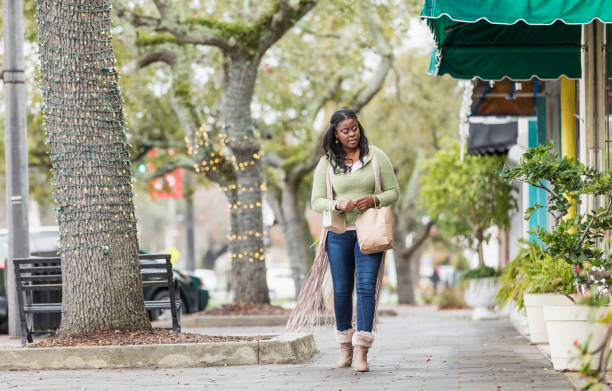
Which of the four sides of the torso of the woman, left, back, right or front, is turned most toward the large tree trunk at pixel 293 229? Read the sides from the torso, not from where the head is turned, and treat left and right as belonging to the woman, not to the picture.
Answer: back

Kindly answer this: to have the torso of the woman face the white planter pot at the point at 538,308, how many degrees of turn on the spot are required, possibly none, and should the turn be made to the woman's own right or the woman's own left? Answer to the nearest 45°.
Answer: approximately 135° to the woman's own left

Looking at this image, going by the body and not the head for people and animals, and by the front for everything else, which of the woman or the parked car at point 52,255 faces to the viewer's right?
the parked car

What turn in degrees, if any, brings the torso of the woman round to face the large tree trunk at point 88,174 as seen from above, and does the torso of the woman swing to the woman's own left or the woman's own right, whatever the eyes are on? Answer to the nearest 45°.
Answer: approximately 135° to the woman's own right

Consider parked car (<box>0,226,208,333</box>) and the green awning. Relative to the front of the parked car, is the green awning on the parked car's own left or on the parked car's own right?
on the parked car's own right

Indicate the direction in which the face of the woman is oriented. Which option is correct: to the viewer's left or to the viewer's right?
to the viewer's right

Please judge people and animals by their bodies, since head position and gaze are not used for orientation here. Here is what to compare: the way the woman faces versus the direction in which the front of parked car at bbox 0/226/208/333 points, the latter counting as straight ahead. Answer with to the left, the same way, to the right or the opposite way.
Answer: to the right

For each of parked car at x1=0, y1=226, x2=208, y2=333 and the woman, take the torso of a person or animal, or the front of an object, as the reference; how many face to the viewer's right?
1

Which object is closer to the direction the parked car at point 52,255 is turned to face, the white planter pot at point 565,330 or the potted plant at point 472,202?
the potted plant

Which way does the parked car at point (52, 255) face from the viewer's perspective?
to the viewer's right
